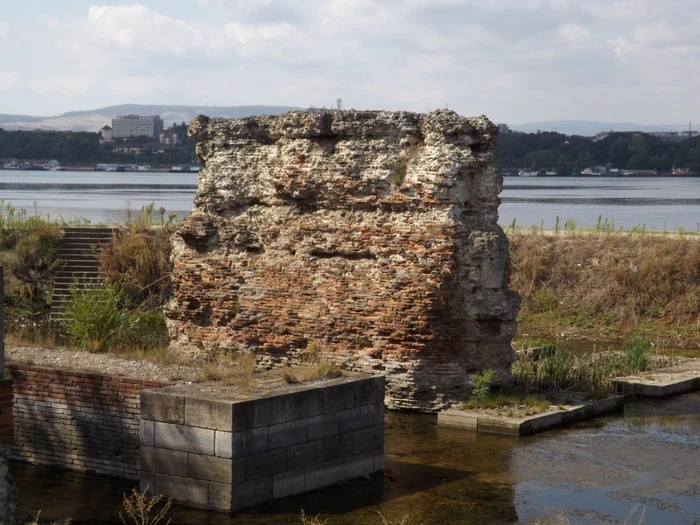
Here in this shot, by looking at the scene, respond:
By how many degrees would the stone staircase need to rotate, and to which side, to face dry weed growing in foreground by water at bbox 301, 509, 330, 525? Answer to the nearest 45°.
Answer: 0° — it already faces it

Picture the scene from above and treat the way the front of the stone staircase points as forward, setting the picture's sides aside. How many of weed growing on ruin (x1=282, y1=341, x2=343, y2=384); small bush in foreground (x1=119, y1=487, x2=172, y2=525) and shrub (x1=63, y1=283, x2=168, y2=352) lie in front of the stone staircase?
3

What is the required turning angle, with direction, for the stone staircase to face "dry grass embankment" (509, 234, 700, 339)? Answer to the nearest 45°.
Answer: approximately 90° to its left

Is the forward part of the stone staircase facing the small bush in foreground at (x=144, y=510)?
yes

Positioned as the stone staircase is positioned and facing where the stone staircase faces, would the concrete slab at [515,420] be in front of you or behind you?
in front

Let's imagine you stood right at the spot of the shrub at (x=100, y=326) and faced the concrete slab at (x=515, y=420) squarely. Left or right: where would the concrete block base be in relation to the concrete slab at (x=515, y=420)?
right

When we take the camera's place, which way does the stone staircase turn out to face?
facing the viewer

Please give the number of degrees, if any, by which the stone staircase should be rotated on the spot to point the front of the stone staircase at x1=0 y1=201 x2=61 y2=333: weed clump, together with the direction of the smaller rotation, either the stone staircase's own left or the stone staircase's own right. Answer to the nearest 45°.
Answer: approximately 90° to the stone staircase's own right

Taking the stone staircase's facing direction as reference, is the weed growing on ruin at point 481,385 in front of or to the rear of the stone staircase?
in front

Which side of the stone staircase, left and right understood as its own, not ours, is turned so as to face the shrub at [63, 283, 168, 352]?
front

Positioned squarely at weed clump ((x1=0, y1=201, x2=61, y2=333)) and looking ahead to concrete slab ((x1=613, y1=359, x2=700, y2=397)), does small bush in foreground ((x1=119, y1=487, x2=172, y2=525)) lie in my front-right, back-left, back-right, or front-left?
front-right

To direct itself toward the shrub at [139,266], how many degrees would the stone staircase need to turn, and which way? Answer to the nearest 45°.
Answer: approximately 45° to its left

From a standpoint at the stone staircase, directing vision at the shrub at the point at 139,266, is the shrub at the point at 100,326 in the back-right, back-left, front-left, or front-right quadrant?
front-right

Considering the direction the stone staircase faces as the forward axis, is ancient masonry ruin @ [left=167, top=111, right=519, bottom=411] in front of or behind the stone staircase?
in front

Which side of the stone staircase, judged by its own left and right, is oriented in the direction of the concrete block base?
front

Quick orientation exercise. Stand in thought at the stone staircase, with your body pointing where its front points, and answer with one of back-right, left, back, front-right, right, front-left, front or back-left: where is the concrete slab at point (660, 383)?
front-left
